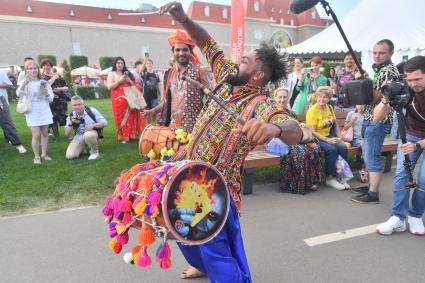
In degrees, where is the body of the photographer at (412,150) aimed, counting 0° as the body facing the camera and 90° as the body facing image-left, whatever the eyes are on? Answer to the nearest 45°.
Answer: approximately 45°

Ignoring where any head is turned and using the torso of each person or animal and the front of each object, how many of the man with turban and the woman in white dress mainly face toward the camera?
2

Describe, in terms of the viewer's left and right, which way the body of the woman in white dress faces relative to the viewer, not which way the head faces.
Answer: facing the viewer

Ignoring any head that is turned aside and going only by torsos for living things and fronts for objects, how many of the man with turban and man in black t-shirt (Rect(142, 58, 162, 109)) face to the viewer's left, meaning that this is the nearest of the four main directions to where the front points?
0

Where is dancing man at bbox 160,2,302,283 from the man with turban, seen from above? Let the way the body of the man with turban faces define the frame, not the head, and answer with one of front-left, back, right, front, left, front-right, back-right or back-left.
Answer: front

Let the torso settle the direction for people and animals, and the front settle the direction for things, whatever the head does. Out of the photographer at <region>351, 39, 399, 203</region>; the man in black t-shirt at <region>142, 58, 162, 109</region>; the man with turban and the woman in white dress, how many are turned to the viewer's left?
1

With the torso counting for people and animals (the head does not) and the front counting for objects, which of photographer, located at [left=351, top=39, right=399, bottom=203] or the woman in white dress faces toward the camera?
the woman in white dress

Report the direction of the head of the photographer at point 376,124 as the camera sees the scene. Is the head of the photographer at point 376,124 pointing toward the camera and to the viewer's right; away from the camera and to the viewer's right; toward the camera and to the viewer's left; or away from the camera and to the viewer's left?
toward the camera and to the viewer's left

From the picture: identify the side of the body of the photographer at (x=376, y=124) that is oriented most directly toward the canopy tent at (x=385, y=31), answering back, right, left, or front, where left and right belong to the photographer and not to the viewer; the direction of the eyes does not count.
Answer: right

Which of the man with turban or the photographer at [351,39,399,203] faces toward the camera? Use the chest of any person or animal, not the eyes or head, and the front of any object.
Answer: the man with turban

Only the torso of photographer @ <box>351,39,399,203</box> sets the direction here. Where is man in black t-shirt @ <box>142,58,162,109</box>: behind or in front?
in front

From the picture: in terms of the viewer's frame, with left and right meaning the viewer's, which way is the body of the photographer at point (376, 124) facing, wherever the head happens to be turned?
facing to the left of the viewer

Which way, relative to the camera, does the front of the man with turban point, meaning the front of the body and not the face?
toward the camera

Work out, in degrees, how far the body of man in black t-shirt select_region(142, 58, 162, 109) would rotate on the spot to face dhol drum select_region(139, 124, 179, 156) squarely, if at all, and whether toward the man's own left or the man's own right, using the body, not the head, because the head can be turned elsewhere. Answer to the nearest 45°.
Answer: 0° — they already face it

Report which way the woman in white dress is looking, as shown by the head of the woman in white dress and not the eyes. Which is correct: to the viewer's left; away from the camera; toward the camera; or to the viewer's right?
toward the camera

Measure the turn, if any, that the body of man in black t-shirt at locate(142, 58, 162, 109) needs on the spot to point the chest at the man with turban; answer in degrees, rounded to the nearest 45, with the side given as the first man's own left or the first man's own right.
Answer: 0° — they already face them

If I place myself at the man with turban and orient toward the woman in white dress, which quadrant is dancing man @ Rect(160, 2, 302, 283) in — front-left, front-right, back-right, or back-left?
back-left

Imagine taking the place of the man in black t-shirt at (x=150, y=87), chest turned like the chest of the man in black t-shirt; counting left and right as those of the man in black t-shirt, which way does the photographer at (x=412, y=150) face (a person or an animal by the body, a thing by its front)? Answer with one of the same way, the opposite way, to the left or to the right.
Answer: to the right

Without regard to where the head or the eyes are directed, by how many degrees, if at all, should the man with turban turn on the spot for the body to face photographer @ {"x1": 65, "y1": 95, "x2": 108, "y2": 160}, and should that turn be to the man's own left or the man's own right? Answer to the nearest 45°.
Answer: approximately 135° to the man's own right

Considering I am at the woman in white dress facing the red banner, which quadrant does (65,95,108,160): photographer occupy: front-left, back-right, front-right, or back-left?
front-right
